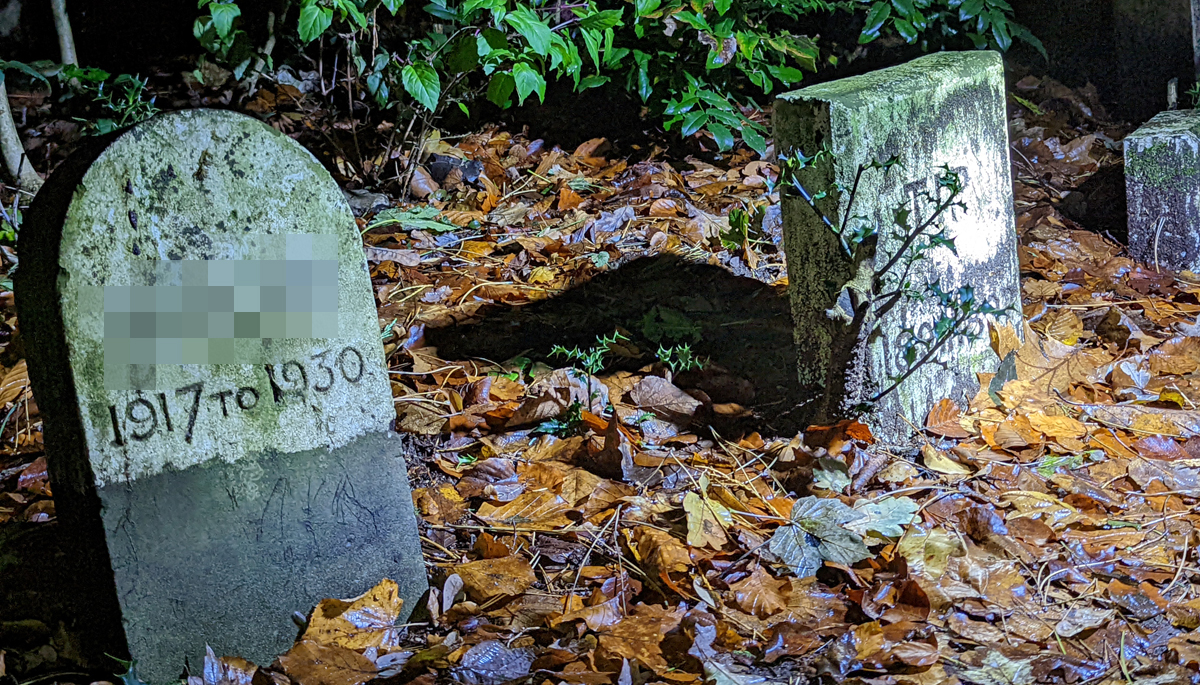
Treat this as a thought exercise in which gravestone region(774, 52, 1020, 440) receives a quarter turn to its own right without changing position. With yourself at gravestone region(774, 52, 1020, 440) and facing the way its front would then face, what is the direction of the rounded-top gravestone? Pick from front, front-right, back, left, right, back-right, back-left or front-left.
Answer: front

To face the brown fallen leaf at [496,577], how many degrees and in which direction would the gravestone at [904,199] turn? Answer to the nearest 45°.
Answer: approximately 90° to its right

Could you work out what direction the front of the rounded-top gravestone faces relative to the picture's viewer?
facing the viewer and to the right of the viewer

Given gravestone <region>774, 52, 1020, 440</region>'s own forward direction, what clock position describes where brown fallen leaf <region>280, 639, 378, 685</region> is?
The brown fallen leaf is roughly at 3 o'clock from the gravestone.

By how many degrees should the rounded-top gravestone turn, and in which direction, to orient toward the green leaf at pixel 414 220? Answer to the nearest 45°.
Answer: approximately 135° to its left

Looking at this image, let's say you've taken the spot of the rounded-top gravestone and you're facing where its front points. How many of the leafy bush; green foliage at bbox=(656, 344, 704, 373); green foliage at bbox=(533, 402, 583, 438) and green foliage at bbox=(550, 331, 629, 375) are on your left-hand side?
4

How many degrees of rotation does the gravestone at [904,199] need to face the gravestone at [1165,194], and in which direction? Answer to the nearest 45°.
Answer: approximately 90° to its left
